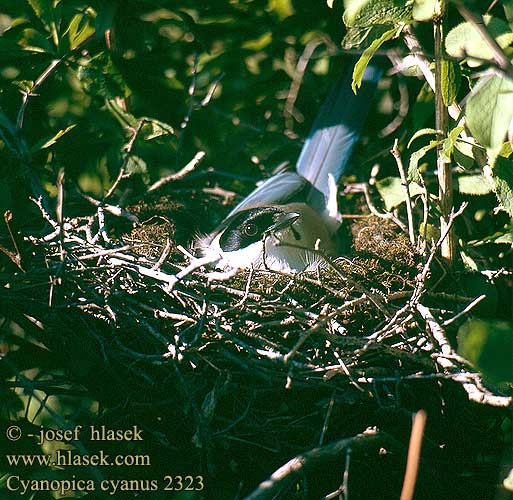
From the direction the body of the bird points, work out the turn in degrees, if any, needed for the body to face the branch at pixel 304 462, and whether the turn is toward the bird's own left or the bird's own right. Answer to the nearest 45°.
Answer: approximately 45° to the bird's own left

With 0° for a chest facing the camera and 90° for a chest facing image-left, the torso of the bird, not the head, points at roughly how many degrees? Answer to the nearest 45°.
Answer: approximately 45°
